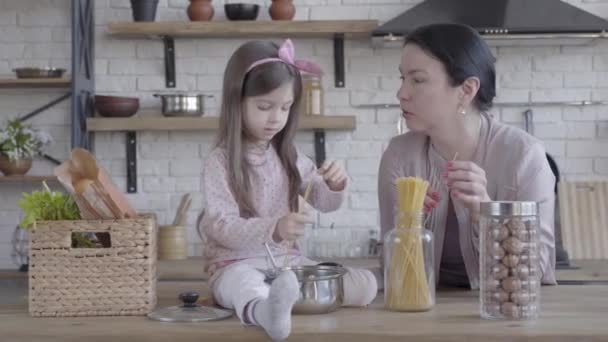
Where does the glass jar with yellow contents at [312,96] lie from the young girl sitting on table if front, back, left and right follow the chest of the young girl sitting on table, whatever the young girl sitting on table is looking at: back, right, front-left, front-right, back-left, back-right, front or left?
back-left

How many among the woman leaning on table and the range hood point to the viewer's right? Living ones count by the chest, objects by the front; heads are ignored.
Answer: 0

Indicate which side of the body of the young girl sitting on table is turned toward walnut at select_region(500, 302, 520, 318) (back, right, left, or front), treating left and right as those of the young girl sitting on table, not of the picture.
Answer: front

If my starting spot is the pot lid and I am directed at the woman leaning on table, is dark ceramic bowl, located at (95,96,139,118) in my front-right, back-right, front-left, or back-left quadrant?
front-left

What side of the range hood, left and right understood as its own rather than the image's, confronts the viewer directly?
front

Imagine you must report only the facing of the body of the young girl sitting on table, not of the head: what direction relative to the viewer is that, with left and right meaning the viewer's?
facing the viewer and to the right of the viewer

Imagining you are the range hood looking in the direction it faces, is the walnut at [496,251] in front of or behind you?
in front

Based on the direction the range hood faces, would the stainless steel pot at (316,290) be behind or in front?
in front

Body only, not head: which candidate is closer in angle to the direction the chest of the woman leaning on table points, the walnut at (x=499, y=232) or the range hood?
the walnut

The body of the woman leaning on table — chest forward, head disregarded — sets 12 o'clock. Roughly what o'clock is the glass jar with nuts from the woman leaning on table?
The glass jar with nuts is roughly at 10 o'clock from the woman leaning on table.

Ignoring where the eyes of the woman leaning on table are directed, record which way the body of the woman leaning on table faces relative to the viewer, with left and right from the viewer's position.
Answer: facing the viewer and to the left of the viewer

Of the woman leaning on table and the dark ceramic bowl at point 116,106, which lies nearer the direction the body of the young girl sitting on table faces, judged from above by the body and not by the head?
the woman leaning on table

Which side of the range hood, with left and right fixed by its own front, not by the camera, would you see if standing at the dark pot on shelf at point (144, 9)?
right

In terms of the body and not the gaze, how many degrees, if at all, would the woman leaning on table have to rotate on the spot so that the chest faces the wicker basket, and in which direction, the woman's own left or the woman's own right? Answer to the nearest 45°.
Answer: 0° — they already face it

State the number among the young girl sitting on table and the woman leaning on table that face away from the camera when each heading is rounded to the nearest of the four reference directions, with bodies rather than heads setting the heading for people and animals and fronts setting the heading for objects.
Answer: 0
